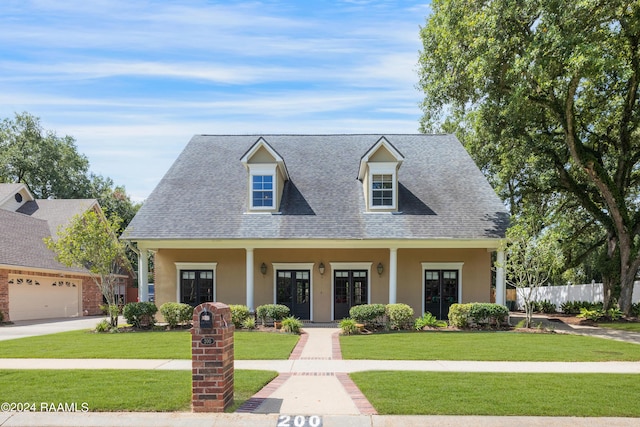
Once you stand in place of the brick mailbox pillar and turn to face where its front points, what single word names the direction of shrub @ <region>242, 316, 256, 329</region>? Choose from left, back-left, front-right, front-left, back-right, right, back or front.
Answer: back

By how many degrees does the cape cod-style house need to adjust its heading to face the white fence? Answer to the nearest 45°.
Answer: approximately 135° to its left

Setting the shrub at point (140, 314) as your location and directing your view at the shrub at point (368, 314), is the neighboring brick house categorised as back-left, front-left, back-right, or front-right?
back-left

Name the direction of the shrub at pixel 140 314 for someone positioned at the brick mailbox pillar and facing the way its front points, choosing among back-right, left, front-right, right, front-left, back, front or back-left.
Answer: back

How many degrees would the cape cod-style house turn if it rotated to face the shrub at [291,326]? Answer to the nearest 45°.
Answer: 0° — it already faces it

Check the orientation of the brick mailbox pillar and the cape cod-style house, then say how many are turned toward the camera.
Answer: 2

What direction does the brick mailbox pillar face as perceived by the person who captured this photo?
facing the viewer

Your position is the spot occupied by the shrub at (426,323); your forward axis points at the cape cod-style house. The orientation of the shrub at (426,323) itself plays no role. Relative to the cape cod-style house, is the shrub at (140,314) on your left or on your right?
left

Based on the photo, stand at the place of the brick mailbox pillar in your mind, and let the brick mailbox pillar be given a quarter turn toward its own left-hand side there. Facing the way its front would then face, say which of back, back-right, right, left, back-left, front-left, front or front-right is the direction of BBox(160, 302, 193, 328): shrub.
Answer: left

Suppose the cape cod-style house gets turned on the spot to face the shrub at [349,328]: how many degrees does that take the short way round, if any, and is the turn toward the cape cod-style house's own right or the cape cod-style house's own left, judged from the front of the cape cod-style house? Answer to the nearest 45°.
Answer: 0° — it already faces it
